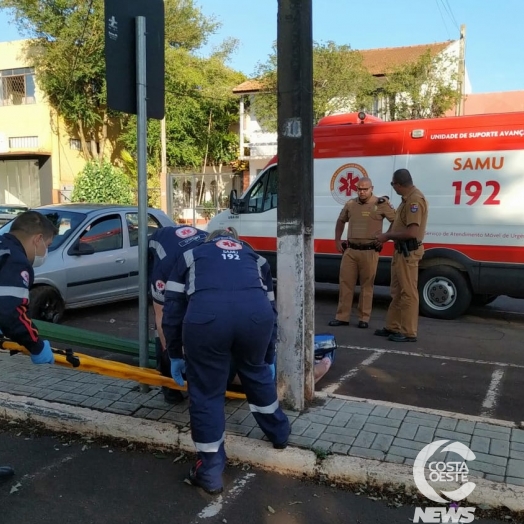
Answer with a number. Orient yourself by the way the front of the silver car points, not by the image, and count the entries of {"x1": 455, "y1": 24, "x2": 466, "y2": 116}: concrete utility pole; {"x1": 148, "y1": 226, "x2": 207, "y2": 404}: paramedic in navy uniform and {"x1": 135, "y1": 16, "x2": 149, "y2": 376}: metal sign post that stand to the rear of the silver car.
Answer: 1

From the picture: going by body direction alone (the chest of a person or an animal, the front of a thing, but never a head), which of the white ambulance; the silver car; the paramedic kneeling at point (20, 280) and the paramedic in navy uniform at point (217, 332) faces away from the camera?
the paramedic in navy uniform

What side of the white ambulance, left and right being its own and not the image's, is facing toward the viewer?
left

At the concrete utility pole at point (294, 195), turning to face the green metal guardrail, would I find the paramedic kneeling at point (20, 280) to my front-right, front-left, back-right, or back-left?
front-left

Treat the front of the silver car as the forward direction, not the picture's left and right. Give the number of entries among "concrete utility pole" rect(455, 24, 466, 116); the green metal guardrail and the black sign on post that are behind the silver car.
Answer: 1

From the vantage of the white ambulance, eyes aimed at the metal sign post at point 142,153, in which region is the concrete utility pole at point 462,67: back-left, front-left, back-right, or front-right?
back-right

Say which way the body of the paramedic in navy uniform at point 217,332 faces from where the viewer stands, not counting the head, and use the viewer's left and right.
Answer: facing away from the viewer

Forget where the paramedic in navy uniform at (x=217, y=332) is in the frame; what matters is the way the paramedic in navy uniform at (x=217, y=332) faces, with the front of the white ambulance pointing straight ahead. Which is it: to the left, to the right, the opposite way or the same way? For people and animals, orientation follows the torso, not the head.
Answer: to the right

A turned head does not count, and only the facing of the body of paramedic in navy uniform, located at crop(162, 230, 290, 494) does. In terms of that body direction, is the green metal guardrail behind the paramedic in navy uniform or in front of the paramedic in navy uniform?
in front
